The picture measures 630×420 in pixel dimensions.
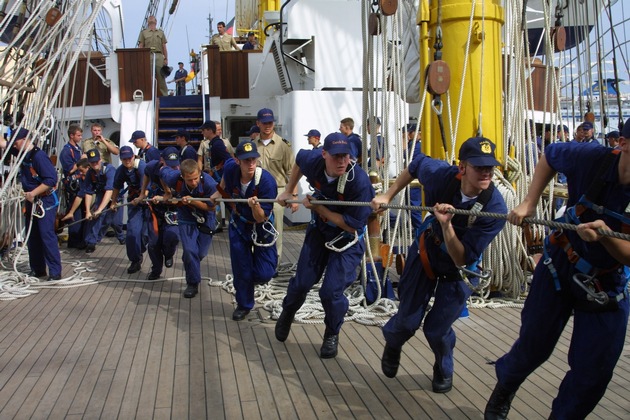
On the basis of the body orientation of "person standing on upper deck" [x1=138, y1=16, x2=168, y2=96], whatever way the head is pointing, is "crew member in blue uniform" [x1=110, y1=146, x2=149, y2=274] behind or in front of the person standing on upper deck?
in front

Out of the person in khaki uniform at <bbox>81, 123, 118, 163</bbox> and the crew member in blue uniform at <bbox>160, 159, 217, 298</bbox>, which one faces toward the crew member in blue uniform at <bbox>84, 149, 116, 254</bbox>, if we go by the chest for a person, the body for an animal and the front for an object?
the person in khaki uniform

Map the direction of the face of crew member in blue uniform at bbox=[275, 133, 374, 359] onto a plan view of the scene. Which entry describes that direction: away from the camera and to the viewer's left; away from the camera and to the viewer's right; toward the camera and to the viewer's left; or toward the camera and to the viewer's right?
toward the camera and to the viewer's right

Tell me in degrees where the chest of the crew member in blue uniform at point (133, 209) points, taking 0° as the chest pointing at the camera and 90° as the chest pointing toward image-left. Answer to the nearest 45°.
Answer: approximately 0°

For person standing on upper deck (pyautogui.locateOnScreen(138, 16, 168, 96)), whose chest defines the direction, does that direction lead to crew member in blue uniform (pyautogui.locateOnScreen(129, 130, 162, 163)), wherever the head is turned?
yes

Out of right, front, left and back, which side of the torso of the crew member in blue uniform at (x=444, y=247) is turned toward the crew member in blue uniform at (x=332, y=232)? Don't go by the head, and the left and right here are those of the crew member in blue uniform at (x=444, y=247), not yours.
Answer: back
